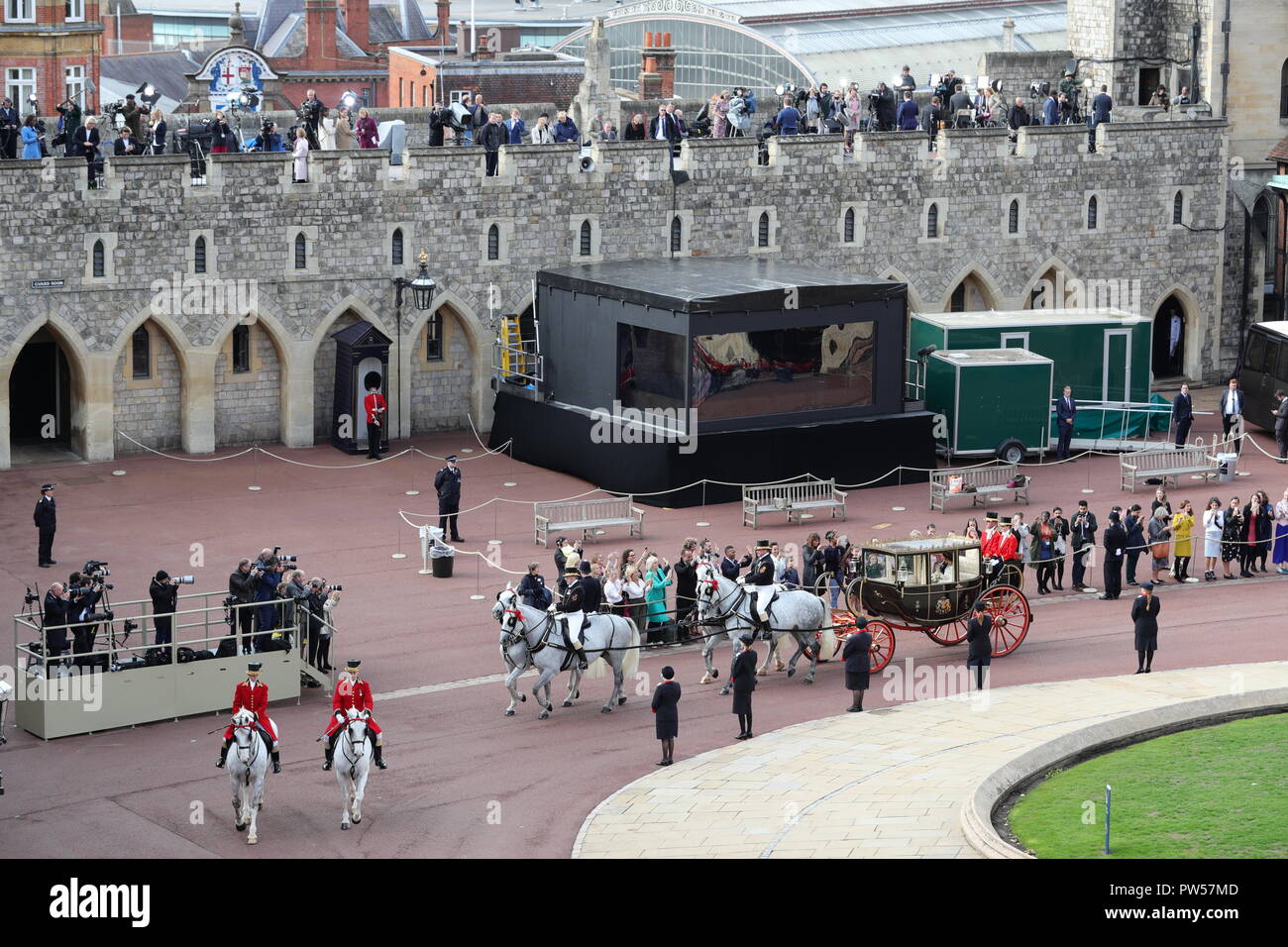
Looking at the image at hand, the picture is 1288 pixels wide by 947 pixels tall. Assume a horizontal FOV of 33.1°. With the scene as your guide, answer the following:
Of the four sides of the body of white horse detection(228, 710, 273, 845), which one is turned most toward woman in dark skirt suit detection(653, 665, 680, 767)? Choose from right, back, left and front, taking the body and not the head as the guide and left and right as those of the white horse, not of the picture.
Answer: left

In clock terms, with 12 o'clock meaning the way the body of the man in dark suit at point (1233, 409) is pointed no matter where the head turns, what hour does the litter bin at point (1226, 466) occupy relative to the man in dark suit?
The litter bin is roughly at 12 o'clock from the man in dark suit.

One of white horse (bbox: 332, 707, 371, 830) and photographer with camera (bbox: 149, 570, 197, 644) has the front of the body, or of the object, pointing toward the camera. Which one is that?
the white horse

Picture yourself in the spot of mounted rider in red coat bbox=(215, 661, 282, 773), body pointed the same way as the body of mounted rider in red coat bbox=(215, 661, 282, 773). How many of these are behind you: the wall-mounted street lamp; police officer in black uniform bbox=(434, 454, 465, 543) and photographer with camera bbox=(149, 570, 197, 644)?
3

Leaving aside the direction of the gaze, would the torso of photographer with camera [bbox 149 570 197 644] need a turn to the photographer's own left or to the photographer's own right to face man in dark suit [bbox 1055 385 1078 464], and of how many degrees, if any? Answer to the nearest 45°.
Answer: approximately 45° to the photographer's own left

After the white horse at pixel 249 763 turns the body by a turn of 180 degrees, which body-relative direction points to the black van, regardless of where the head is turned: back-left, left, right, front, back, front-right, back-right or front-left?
front-right

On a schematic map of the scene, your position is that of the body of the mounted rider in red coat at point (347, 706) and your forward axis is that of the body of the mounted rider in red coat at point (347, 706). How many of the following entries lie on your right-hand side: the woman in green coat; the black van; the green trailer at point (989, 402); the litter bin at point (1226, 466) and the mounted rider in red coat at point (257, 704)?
1

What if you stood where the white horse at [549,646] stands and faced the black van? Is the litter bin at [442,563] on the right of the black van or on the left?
left

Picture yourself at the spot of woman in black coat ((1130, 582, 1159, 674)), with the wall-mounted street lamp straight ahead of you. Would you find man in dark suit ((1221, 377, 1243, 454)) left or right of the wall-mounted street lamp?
right

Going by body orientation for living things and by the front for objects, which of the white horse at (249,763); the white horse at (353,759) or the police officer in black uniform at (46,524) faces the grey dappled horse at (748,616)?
the police officer in black uniform

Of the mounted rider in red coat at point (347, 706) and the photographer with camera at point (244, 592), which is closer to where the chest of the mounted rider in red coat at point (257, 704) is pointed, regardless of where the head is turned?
the mounted rider in red coat

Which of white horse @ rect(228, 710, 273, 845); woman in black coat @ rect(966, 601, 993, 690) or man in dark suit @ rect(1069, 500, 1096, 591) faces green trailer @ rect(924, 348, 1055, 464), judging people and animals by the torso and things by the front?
the woman in black coat

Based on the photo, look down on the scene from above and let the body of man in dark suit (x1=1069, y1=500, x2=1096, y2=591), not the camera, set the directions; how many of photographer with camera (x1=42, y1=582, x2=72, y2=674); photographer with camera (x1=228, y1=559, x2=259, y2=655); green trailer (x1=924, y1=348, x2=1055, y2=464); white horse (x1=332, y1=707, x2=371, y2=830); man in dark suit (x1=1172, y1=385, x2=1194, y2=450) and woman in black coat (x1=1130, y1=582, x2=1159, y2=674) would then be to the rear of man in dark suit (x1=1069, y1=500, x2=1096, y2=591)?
2

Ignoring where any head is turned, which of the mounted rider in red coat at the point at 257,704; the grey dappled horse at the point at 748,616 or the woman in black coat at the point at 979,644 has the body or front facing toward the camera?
the mounted rider in red coat

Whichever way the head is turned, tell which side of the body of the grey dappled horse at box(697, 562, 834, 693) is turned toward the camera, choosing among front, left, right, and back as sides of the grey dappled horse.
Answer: left

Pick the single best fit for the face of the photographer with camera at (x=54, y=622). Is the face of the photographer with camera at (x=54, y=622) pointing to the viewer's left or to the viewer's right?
to the viewer's right

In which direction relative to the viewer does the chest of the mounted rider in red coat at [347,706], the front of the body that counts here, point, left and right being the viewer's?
facing the viewer

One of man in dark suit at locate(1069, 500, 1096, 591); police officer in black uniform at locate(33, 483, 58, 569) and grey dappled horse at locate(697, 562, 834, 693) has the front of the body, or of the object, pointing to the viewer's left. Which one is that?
the grey dappled horse

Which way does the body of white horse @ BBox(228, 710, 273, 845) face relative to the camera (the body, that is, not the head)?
toward the camera

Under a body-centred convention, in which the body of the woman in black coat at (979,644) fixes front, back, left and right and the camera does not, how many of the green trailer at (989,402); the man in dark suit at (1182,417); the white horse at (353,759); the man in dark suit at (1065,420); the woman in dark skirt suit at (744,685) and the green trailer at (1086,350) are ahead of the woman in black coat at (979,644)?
4
